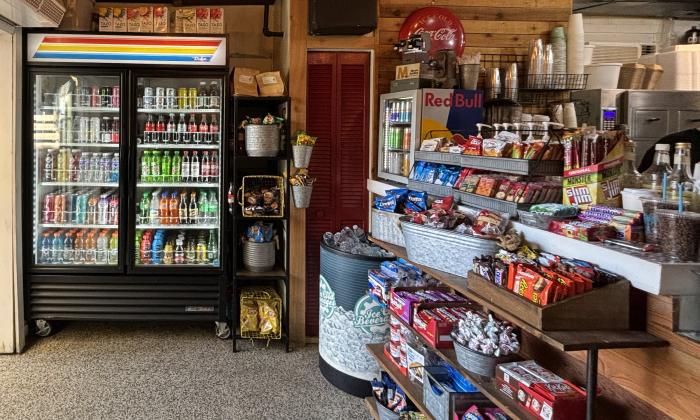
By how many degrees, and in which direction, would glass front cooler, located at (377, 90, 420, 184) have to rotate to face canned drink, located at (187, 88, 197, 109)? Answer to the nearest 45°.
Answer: approximately 45° to its right

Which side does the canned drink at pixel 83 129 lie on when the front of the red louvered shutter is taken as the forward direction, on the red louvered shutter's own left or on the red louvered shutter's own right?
on the red louvered shutter's own right

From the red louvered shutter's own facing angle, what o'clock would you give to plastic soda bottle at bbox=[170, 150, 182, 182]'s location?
The plastic soda bottle is roughly at 3 o'clock from the red louvered shutter.

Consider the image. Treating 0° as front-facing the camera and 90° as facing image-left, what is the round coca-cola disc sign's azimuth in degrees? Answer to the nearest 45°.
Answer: approximately 0°

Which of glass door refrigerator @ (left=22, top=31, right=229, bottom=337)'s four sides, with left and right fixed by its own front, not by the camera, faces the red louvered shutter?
left
